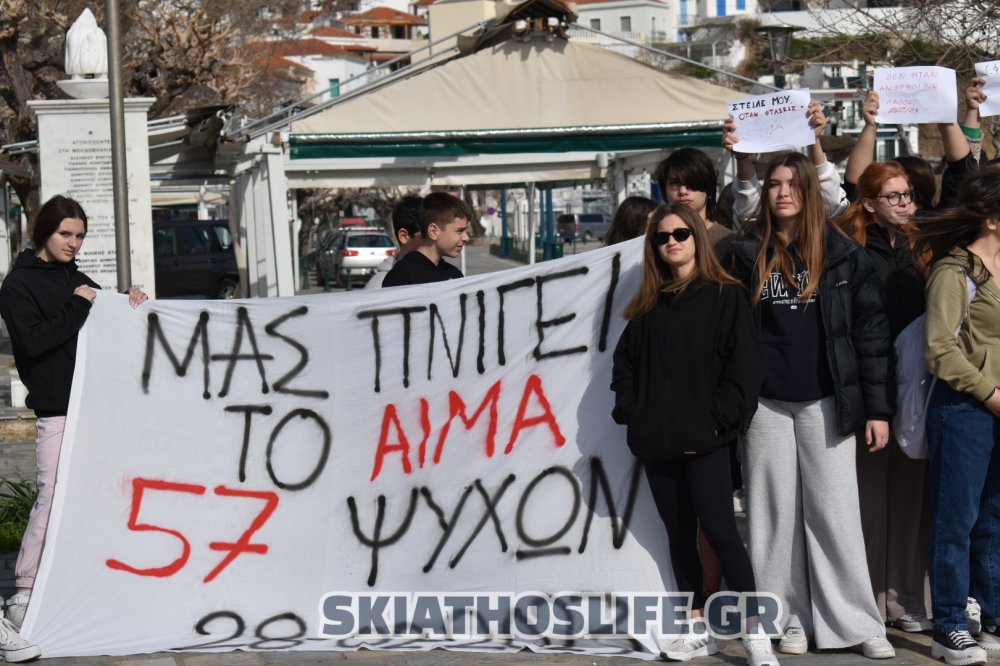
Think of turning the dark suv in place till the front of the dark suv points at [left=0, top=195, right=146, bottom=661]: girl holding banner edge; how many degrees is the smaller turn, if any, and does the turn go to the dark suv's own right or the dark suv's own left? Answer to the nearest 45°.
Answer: approximately 90° to the dark suv's own left

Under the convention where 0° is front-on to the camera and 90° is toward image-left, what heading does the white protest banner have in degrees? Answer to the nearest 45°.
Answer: approximately 0°

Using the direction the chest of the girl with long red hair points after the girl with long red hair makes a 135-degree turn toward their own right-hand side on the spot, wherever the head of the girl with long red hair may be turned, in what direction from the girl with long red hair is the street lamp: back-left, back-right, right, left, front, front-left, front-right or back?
right

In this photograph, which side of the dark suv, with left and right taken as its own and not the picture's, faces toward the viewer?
left

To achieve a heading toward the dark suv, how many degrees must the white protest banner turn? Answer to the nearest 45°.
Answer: approximately 180°

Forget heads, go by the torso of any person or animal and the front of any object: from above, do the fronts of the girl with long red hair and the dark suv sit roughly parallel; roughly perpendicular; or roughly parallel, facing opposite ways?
roughly perpendicular

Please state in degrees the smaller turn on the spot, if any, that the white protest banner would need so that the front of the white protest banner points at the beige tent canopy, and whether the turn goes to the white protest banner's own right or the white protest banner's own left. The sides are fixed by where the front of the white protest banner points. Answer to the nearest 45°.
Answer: approximately 180°

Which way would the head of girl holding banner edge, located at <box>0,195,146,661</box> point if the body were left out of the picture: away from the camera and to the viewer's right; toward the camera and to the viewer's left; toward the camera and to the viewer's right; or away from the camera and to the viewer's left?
toward the camera and to the viewer's right

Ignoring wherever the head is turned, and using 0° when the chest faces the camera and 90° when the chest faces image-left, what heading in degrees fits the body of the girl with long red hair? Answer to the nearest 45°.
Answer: approximately 315°

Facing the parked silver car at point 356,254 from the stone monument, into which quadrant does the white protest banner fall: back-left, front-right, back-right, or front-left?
back-right

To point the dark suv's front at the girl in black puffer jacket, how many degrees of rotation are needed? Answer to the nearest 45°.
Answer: approximately 90° to its left

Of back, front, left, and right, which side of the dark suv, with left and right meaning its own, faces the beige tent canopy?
left

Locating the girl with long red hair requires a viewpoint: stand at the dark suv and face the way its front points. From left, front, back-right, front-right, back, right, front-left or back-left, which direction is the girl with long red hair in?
left
